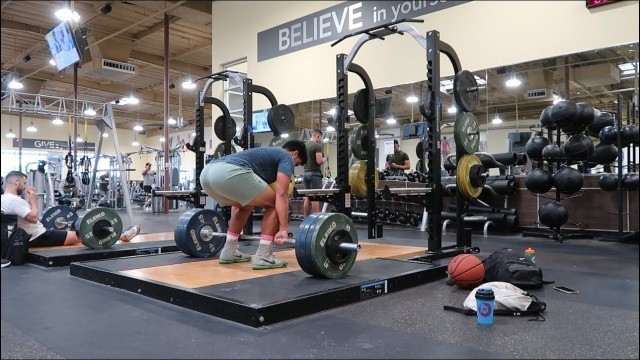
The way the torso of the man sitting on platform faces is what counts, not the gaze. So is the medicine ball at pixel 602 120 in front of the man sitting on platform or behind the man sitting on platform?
in front

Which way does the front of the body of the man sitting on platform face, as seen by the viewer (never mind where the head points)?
to the viewer's right

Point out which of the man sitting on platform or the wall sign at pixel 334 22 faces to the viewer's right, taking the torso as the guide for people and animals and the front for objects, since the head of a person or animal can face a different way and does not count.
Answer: the man sitting on platform

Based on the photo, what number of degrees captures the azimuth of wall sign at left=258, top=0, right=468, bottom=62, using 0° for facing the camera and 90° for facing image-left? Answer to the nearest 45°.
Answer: approximately 45°

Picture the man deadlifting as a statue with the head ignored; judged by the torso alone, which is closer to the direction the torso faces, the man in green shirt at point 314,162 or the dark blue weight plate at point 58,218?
the man in green shirt

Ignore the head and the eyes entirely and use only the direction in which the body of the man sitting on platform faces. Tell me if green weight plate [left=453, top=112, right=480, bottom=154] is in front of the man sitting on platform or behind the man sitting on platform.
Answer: in front
